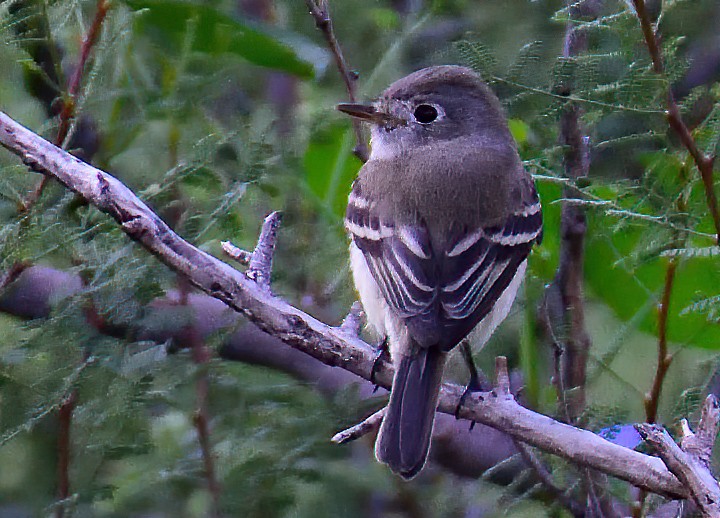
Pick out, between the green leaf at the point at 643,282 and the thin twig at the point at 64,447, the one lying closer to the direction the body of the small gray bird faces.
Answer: the green leaf

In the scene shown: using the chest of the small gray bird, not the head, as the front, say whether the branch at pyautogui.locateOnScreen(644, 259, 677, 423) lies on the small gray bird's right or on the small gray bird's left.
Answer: on the small gray bird's right

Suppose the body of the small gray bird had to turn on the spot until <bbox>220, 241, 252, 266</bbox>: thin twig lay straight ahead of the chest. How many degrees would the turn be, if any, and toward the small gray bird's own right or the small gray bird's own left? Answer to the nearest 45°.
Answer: approximately 90° to the small gray bird's own left

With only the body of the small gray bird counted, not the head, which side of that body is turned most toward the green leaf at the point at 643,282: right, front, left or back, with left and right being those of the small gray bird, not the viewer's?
front

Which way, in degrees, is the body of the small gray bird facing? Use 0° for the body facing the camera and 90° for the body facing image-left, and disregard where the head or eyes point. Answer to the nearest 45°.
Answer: approximately 180°

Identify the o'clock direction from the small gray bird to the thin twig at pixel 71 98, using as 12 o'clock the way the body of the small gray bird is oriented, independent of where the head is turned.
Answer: The thin twig is roughly at 9 o'clock from the small gray bird.

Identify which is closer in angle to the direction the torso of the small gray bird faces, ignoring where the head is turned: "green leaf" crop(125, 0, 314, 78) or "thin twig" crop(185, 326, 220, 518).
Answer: the green leaf

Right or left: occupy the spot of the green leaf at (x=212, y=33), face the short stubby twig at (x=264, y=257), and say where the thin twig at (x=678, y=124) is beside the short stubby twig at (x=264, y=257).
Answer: left

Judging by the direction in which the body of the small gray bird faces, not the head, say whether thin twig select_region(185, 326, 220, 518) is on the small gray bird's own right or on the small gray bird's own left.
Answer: on the small gray bird's own left

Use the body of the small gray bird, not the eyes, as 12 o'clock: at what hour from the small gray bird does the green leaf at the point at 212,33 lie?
The green leaf is roughly at 10 o'clock from the small gray bird.

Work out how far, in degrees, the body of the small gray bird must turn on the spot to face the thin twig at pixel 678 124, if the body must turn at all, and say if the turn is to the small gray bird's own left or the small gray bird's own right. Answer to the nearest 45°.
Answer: approximately 45° to the small gray bird's own right
